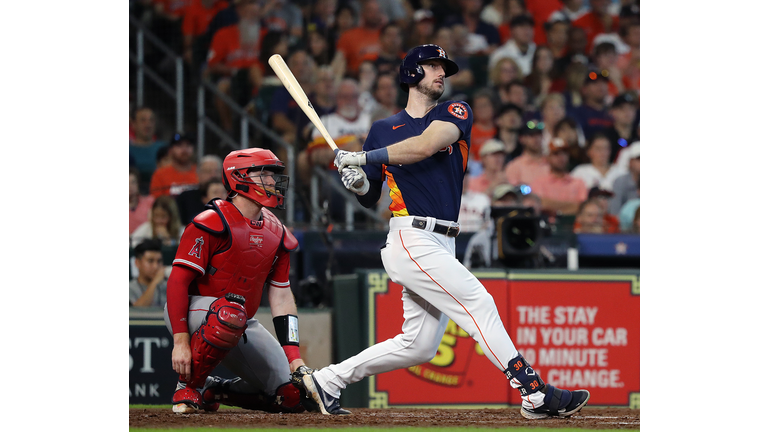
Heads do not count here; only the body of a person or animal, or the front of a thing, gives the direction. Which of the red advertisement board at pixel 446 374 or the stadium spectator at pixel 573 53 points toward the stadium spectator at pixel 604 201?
the stadium spectator at pixel 573 53

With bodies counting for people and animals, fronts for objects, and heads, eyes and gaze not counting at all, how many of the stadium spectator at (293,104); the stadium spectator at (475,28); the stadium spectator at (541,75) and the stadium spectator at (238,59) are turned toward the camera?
4

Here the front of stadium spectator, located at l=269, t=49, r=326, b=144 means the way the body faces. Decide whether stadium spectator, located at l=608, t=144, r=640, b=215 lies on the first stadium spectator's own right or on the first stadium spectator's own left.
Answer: on the first stadium spectator's own left

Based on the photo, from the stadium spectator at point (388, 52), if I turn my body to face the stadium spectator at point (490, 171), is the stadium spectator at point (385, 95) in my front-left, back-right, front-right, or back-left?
front-right

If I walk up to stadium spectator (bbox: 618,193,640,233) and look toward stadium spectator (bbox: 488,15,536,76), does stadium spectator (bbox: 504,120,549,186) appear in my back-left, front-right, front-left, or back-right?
front-left

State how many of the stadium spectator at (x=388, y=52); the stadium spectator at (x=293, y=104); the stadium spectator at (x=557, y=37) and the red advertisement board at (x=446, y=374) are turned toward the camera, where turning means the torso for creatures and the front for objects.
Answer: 4

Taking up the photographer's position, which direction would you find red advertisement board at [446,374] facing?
facing the viewer

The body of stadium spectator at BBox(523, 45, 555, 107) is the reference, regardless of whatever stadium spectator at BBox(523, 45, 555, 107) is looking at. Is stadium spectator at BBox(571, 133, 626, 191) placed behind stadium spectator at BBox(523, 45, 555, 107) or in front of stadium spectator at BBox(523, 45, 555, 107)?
in front

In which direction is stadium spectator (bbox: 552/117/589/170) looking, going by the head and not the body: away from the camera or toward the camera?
toward the camera

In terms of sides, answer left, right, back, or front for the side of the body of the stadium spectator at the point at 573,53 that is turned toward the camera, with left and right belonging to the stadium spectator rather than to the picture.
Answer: front

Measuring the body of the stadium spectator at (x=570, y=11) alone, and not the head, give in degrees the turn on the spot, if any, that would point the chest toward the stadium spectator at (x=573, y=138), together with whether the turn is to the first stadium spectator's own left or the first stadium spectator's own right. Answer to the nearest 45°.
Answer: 0° — they already face them

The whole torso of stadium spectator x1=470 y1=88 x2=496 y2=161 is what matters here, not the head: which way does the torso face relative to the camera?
toward the camera

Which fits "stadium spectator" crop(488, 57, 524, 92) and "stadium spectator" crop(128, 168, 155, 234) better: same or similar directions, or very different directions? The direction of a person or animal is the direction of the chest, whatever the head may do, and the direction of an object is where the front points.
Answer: same or similar directions

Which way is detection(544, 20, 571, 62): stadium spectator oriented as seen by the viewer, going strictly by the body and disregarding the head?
toward the camera
